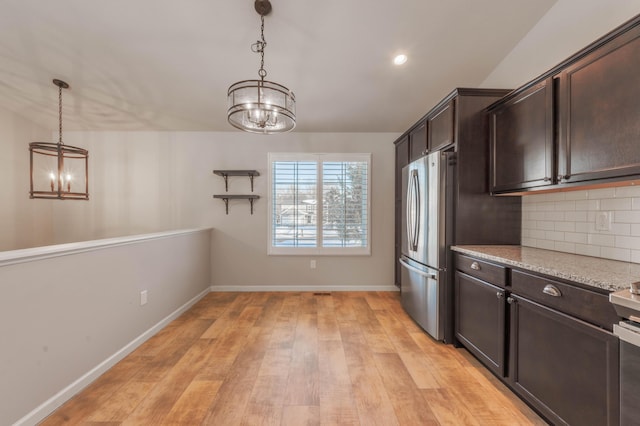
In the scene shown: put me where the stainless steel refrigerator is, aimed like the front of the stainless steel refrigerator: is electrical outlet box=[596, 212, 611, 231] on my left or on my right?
on my left

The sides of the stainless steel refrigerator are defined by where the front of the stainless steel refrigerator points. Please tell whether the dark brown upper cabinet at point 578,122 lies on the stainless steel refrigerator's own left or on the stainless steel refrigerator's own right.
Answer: on the stainless steel refrigerator's own left

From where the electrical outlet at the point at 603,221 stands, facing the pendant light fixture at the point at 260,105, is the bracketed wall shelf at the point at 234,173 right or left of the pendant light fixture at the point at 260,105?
right

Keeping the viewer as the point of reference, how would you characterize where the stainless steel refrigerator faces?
facing the viewer and to the left of the viewer

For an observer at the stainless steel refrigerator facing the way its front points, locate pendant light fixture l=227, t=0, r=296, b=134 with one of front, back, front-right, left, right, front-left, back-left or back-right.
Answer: front

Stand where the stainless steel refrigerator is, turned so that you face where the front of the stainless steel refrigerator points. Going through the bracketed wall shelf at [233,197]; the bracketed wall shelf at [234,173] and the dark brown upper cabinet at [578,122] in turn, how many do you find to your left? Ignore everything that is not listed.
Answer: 1

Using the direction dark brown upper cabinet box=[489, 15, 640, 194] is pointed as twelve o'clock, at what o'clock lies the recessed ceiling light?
The recessed ceiling light is roughly at 2 o'clock from the dark brown upper cabinet.

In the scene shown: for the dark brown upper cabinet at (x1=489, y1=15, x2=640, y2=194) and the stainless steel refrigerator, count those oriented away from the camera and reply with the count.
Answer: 0

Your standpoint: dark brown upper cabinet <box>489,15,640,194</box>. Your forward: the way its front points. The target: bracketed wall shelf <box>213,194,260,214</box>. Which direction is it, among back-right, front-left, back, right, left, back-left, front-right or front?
front-right
